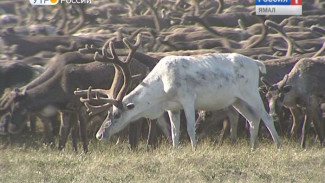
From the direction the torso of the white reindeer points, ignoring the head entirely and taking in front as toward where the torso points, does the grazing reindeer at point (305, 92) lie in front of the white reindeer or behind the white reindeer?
behind

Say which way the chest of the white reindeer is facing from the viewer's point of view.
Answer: to the viewer's left
